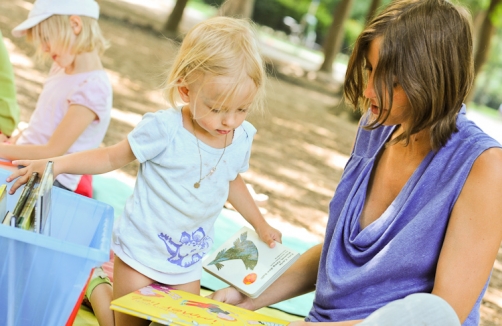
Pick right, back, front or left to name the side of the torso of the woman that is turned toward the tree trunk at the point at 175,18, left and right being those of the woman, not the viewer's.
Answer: right

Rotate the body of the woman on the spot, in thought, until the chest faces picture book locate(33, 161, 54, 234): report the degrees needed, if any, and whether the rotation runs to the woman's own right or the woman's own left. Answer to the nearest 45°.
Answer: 0° — they already face it

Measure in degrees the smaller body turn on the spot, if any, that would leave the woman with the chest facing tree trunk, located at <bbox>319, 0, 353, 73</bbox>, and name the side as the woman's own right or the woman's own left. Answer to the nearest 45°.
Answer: approximately 135° to the woman's own right

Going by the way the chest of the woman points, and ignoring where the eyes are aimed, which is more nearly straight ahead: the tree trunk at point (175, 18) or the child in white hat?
the child in white hat

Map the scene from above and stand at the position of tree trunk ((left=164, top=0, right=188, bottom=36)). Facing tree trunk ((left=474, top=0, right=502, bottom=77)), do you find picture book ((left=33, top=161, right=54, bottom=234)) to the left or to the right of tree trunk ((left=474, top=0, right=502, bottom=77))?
right

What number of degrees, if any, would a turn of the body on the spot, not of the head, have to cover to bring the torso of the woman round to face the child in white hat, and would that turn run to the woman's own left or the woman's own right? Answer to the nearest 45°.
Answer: approximately 90° to the woman's own right

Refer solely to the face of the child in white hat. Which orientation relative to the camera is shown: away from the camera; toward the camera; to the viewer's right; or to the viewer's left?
to the viewer's left

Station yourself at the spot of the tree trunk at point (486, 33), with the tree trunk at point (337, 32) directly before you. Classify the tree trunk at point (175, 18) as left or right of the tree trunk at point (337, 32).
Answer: left

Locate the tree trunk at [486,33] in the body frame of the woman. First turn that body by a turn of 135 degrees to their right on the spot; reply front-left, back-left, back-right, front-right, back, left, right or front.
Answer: front

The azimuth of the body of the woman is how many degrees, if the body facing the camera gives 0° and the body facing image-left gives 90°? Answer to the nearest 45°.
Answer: approximately 45°

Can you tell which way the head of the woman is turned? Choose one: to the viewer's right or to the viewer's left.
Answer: to the viewer's left

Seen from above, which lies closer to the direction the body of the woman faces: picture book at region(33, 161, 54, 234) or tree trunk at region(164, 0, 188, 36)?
the picture book
